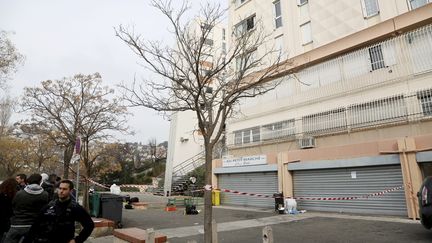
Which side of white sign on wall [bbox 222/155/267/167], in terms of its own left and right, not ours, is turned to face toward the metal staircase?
right

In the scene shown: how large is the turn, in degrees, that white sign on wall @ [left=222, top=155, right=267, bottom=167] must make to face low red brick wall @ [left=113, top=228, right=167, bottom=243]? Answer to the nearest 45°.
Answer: approximately 45° to its left

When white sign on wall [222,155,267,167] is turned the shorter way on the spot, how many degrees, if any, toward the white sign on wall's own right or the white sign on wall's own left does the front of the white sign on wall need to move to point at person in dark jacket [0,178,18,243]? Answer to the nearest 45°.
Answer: approximately 45° to the white sign on wall's own left

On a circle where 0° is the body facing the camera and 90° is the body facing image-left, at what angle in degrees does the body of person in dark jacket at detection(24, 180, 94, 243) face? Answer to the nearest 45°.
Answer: approximately 0°

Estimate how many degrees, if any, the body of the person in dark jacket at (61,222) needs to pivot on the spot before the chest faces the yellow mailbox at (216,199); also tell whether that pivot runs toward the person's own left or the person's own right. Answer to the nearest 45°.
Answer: approximately 135° to the person's own left

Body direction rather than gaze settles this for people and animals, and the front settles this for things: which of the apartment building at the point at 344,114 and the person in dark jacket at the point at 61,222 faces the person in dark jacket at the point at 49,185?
the apartment building

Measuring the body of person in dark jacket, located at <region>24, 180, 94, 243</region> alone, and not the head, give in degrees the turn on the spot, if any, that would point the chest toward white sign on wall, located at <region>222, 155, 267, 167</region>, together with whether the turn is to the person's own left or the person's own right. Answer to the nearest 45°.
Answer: approximately 135° to the person's own left

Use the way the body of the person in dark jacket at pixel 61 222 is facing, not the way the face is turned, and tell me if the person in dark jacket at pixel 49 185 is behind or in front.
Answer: behind

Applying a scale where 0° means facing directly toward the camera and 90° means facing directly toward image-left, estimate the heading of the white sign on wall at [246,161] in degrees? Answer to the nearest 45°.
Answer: approximately 45°

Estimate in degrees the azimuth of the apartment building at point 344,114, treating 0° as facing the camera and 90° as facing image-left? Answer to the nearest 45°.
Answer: approximately 45°
